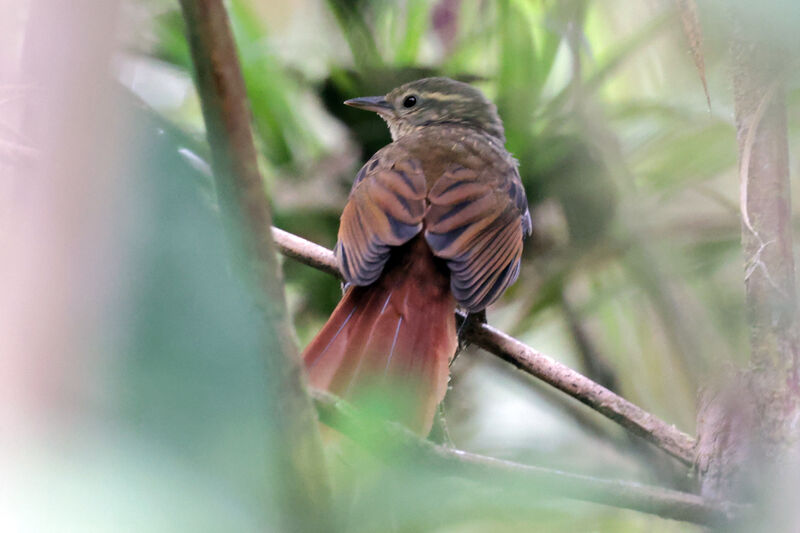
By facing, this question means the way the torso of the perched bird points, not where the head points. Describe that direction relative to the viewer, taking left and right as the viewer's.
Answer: facing away from the viewer

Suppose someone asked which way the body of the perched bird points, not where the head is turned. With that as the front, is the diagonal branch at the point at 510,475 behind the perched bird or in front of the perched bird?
behind
